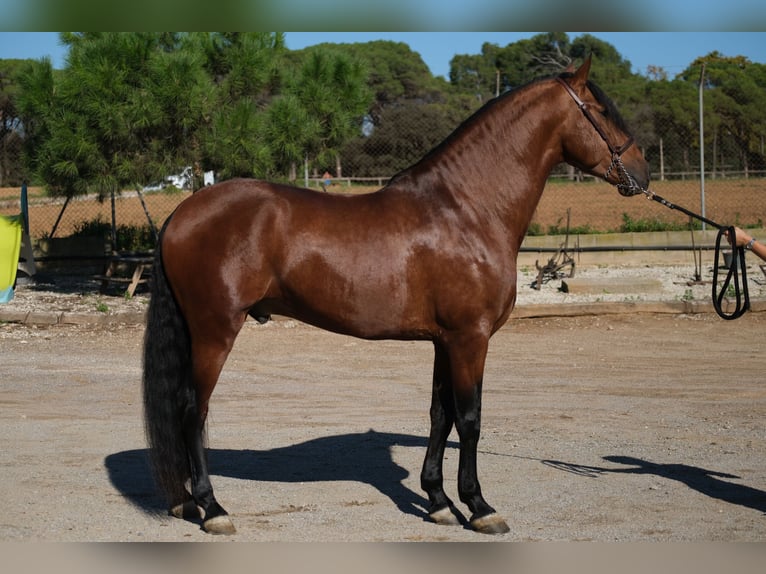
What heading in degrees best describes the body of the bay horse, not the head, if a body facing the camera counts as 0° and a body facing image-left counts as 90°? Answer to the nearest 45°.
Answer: approximately 270°

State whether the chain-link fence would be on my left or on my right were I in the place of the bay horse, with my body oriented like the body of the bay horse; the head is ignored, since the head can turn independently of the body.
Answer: on my left
